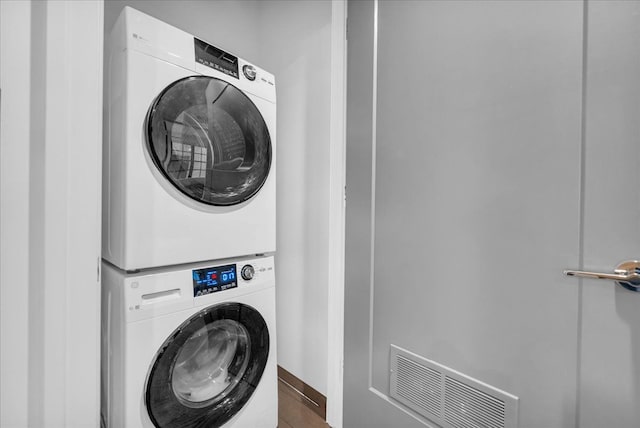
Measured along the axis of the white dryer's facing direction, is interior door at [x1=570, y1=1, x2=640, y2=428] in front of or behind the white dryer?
in front

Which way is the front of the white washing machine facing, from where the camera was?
facing the viewer and to the right of the viewer

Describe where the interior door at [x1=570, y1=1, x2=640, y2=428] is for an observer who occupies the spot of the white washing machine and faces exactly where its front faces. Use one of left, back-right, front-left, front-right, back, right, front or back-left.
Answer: front

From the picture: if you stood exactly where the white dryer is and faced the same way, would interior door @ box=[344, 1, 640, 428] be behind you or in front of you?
in front
